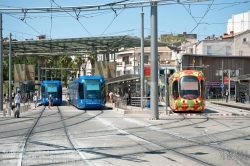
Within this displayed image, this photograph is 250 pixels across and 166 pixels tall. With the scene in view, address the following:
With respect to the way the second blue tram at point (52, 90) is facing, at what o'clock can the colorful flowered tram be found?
The colorful flowered tram is roughly at 11 o'clock from the second blue tram.

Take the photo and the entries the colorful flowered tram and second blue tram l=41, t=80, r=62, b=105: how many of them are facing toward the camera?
2

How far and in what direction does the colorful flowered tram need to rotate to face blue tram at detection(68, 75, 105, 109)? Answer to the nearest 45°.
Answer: approximately 135° to its right

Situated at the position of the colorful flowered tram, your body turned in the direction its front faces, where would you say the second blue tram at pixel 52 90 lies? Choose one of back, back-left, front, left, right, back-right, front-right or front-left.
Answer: back-right

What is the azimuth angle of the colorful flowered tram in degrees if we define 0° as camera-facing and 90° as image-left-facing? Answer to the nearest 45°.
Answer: approximately 0°

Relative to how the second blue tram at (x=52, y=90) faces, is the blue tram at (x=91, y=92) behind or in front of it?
in front
